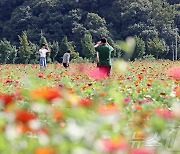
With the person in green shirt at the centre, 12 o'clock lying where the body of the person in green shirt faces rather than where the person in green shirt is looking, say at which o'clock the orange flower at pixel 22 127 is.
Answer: The orange flower is roughly at 6 o'clock from the person in green shirt.

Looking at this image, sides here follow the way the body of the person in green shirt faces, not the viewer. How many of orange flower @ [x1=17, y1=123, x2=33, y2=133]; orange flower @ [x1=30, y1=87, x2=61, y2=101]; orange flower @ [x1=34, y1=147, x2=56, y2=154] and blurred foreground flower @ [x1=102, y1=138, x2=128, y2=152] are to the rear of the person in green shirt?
4

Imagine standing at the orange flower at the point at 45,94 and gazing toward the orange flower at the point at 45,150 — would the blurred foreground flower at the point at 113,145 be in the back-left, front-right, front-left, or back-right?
front-left

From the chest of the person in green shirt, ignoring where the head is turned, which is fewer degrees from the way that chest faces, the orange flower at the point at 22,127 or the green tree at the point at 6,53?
the green tree

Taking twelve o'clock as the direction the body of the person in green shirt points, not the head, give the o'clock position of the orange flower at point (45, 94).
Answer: The orange flower is roughly at 6 o'clock from the person in green shirt.

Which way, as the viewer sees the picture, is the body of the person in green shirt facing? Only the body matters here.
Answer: away from the camera

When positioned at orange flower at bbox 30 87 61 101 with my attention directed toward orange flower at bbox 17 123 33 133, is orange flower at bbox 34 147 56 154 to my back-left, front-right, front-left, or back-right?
front-left

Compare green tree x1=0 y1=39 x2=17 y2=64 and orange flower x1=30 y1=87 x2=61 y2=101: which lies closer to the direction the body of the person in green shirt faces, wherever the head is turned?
the green tree

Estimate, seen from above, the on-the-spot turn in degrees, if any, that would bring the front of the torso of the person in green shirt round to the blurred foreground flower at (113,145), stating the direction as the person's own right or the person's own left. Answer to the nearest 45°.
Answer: approximately 180°
